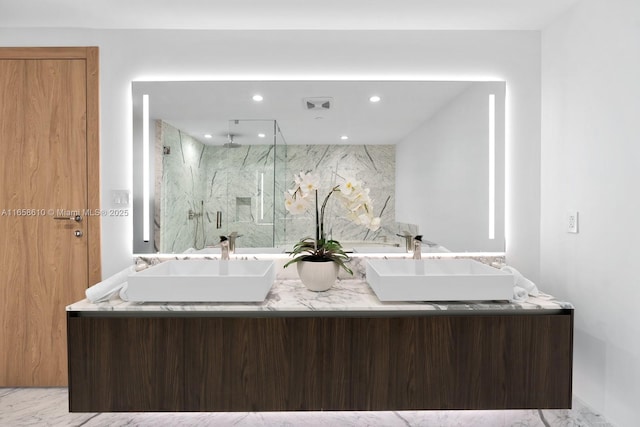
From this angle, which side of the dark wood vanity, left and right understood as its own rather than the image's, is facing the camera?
front

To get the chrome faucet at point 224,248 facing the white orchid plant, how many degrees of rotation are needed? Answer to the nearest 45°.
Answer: approximately 45° to its left

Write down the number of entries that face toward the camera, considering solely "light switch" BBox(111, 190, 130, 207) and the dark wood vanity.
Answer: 2

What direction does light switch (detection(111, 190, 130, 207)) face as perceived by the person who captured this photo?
facing the viewer

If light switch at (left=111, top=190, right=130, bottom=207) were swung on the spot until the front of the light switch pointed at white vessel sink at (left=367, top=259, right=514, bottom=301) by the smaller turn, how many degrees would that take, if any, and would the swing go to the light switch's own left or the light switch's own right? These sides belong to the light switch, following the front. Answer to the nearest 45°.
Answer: approximately 45° to the light switch's own left

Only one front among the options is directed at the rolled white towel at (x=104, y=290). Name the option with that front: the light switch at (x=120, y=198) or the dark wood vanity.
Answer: the light switch

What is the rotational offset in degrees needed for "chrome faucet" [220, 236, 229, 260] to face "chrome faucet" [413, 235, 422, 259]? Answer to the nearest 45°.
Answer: approximately 90° to its left

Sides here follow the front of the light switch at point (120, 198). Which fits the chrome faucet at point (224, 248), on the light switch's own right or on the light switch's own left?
on the light switch's own left

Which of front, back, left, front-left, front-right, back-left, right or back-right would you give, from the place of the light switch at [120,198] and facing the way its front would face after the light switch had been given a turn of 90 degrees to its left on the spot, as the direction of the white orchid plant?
front-right
